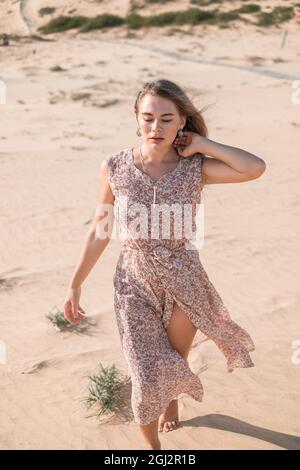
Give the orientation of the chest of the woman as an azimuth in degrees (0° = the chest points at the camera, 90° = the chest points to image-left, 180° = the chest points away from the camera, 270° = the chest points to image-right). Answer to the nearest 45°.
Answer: approximately 0°
